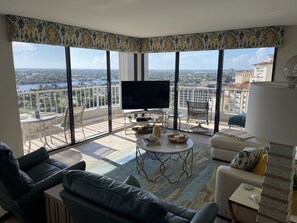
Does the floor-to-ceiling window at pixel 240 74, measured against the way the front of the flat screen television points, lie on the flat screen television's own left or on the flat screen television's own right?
on the flat screen television's own left

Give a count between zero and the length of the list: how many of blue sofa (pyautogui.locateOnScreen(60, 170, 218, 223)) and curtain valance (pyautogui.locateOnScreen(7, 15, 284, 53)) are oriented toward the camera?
1

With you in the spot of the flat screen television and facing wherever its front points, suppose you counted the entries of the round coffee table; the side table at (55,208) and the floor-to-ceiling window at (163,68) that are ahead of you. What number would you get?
2

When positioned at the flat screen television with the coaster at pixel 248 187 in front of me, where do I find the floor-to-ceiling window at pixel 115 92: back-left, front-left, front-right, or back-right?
back-right

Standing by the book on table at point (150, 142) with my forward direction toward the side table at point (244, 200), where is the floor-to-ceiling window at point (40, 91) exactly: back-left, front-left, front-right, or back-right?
back-right

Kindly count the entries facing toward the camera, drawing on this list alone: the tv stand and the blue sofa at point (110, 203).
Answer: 1

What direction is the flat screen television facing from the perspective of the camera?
toward the camera

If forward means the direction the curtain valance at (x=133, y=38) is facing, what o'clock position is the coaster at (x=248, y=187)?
The coaster is roughly at 11 o'clock from the curtain valance.

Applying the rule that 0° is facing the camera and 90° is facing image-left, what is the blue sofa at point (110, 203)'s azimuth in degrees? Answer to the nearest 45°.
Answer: approximately 225°

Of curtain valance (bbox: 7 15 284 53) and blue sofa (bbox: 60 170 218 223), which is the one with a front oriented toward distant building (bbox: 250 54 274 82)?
the blue sofa

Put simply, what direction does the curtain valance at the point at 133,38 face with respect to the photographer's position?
facing the viewer

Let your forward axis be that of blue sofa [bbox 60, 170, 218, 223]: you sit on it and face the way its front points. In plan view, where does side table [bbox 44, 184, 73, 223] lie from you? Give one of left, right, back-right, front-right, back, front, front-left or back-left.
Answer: left

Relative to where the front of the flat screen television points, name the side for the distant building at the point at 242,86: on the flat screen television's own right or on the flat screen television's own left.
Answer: on the flat screen television's own left

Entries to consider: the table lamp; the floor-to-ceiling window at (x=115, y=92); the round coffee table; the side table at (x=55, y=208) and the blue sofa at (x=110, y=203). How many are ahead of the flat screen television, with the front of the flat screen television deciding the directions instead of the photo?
4
